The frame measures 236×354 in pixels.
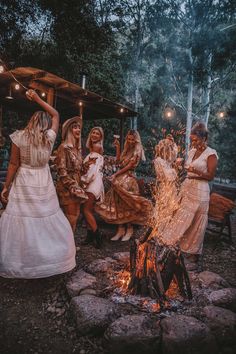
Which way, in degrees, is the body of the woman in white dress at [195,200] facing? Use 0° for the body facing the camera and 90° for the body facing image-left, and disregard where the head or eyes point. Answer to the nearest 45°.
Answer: approximately 45°

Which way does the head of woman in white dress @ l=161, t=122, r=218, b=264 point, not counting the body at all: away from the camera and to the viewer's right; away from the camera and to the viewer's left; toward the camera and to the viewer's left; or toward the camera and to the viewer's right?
toward the camera and to the viewer's left

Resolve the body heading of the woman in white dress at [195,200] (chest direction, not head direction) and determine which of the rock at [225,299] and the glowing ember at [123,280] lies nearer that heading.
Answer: the glowing ember

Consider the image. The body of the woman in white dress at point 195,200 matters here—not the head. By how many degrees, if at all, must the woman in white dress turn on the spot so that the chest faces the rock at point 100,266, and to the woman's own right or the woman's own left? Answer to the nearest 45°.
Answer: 0° — they already face it
